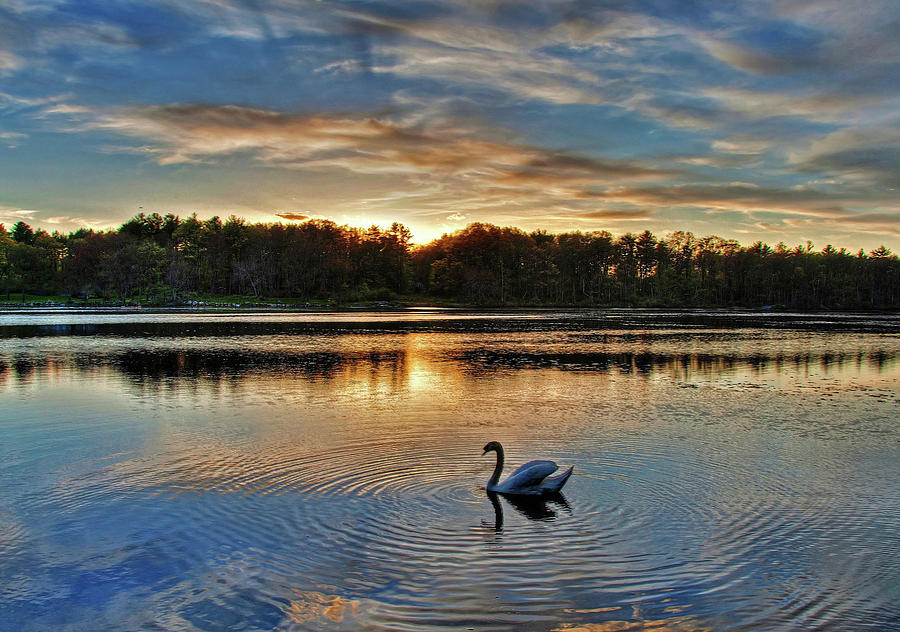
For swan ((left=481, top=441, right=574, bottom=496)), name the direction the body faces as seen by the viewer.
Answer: to the viewer's left
